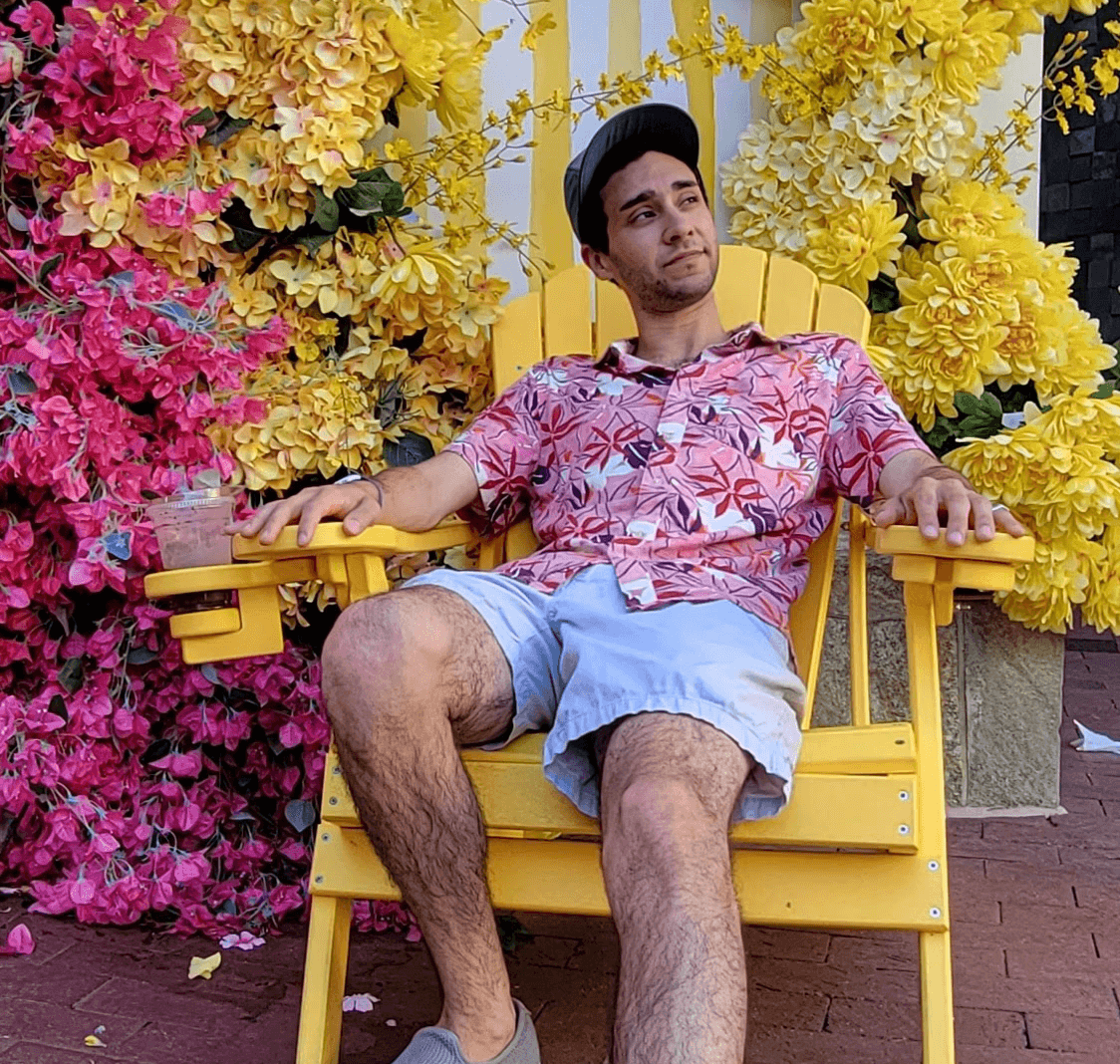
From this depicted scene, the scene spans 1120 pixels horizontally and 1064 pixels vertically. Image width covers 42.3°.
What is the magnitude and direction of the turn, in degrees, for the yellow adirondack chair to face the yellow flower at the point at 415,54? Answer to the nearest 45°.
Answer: approximately 135° to its right

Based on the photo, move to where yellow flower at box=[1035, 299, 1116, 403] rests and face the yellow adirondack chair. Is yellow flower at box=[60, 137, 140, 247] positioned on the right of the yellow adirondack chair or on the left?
right

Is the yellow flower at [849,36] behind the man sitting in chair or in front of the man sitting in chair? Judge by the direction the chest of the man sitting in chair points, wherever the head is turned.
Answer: behind

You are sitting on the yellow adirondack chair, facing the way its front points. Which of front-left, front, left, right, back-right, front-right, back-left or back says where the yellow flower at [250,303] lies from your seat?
back-right

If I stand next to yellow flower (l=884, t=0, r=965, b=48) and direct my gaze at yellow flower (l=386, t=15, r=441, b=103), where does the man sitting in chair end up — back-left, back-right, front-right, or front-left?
front-left

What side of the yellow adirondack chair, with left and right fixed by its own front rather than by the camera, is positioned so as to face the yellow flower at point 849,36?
back

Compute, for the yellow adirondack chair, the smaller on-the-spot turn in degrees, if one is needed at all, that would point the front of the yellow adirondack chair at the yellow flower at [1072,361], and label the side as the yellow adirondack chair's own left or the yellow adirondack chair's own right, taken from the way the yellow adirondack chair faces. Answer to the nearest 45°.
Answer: approximately 135° to the yellow adirondack chair's own left

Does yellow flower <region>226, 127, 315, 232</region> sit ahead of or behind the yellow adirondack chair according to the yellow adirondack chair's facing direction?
behind

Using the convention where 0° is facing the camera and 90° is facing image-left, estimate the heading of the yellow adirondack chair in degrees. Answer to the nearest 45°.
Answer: approximately 0°

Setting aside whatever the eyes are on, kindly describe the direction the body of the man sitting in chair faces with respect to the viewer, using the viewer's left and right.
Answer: facing the viewer

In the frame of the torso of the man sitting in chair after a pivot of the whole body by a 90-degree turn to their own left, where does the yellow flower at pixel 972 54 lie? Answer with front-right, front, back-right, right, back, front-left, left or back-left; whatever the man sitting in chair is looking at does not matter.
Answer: front-left

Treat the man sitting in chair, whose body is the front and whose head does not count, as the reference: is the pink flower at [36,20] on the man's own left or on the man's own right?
on the man's own right

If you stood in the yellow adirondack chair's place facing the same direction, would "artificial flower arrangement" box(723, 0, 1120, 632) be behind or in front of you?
behind

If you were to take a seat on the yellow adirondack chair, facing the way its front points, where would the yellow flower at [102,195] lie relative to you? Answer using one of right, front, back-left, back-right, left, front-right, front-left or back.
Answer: back-right
